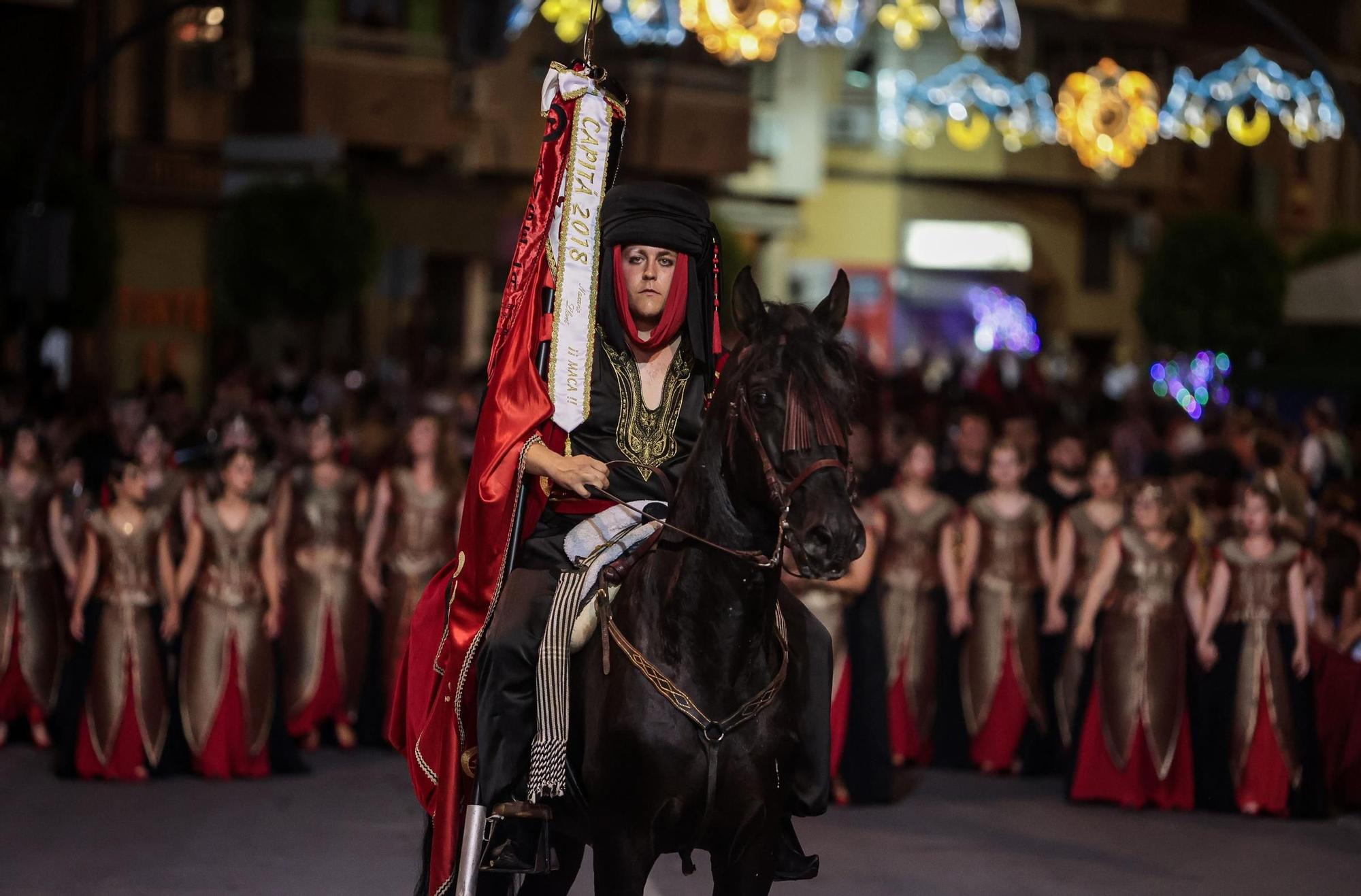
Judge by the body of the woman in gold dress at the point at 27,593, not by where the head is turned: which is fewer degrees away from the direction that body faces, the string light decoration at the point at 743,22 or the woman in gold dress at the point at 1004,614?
the woman in gold dress

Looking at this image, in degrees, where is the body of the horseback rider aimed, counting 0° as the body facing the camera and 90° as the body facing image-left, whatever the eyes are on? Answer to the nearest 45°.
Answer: approximately 0°

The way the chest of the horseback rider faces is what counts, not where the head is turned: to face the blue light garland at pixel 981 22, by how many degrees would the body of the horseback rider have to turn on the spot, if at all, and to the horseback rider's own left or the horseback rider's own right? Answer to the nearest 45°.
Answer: approximately 180°

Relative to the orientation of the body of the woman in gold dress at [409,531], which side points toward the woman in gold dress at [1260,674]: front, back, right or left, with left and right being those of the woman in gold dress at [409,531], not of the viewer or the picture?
left

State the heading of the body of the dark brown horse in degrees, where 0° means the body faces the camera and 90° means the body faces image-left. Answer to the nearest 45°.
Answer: approximately 315°

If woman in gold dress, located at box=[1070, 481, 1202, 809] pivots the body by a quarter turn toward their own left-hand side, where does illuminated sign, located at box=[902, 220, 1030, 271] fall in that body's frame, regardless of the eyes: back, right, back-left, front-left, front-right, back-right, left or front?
left

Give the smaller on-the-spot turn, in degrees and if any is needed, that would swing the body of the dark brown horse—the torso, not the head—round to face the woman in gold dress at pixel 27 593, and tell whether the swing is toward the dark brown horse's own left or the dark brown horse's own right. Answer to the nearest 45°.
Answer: approximately 180°
